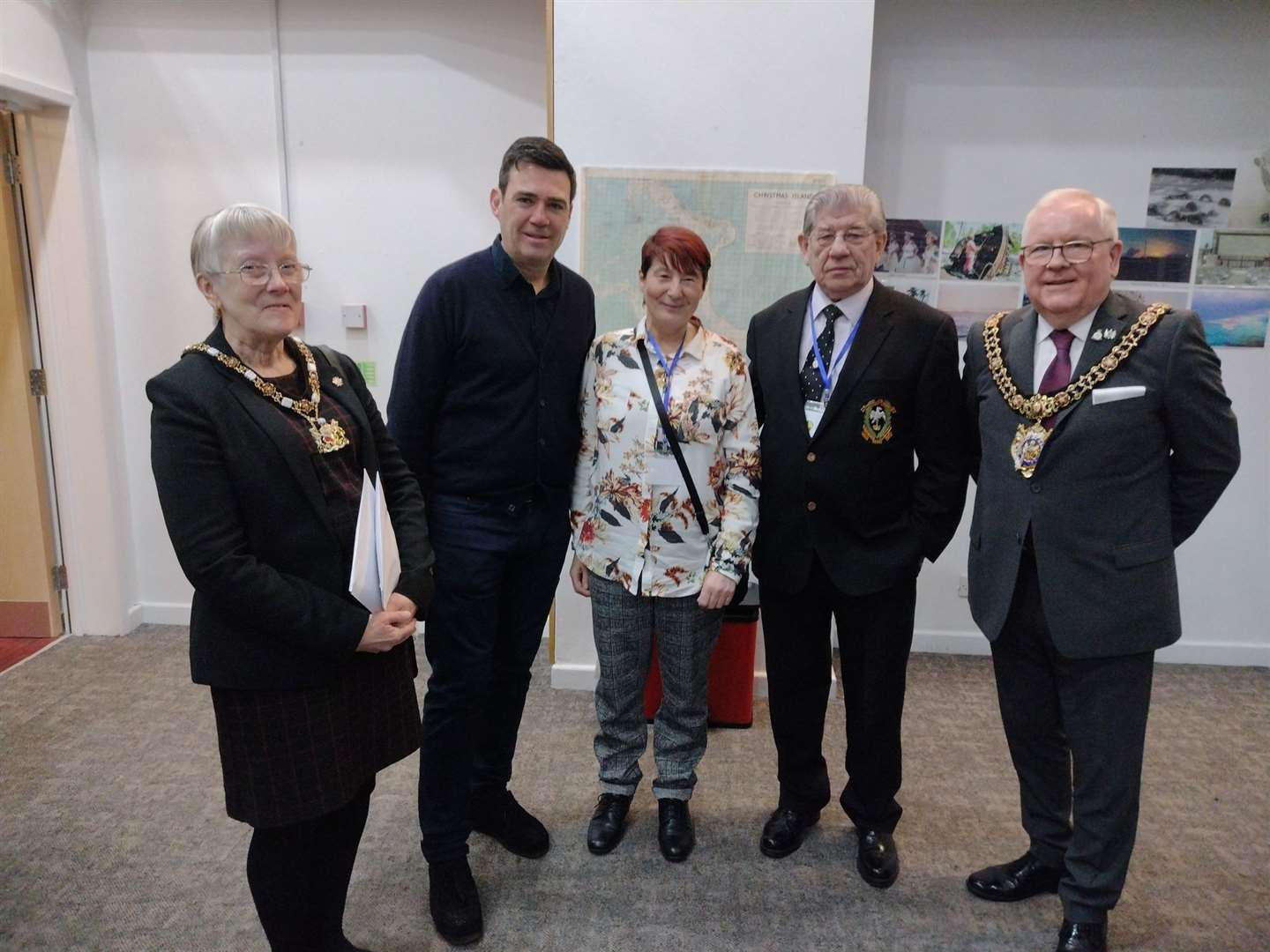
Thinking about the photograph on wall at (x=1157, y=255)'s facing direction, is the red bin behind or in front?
in front

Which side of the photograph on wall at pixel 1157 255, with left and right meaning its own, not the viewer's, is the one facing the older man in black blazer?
front

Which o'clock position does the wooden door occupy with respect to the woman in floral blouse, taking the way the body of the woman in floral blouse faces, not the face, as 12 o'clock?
The wooden door is roughly at 4 o'clock from the woman in floral blouse.

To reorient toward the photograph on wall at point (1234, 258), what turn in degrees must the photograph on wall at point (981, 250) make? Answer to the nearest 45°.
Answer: approximately 90° to its left

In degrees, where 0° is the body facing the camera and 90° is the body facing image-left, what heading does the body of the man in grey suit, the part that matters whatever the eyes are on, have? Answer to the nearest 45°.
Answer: approximately 45°

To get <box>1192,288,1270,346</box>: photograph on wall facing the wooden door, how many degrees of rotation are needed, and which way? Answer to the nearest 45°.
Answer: approximately 45° to its right

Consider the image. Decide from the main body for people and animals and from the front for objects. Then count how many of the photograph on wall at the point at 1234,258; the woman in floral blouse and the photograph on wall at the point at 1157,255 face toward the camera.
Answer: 3

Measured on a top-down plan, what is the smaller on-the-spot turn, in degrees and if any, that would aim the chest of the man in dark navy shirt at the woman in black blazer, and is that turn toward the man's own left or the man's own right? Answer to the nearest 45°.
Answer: approximately 90° to the man's own right

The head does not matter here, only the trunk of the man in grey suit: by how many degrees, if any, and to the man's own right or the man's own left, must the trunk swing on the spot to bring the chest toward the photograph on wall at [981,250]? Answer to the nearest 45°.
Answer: approximately 135° to the man's own right
